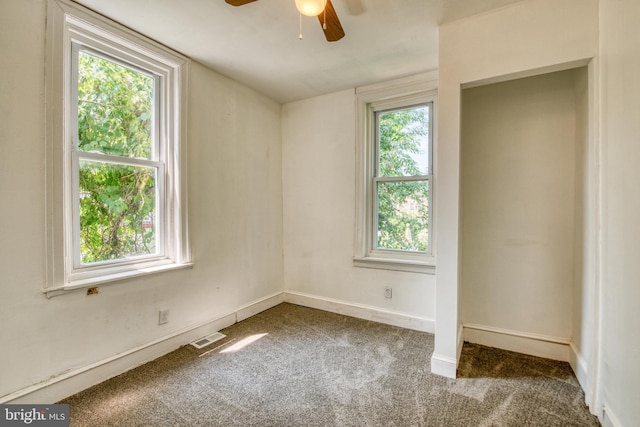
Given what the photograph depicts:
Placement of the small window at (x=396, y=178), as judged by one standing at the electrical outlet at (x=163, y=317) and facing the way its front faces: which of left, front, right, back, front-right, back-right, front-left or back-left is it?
front-left

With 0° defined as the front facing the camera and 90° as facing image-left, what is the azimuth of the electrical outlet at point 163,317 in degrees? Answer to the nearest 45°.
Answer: approximately 315°

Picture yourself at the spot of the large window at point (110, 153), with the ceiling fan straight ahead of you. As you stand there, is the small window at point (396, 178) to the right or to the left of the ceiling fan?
left
